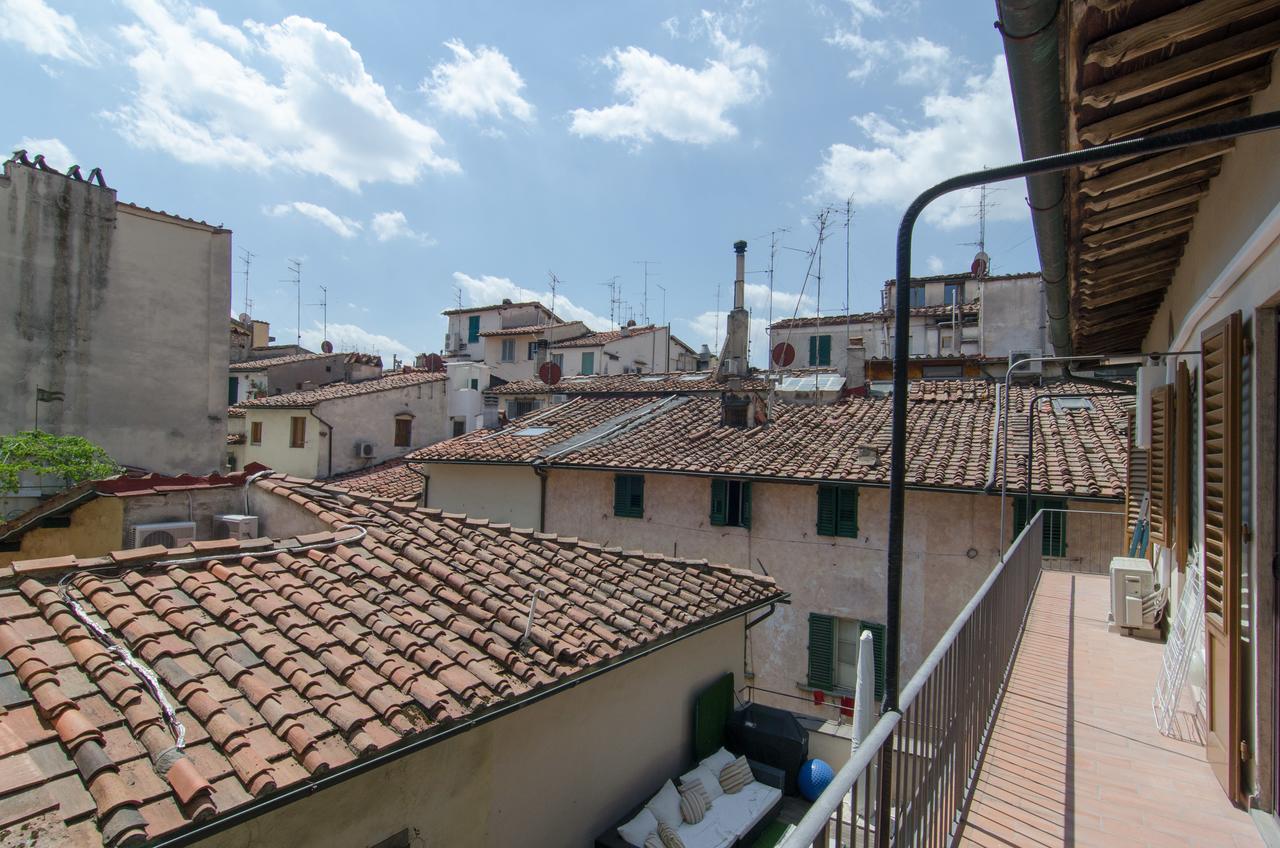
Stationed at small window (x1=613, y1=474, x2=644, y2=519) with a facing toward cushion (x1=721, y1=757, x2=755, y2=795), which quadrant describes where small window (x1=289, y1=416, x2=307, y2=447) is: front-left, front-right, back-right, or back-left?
back-right

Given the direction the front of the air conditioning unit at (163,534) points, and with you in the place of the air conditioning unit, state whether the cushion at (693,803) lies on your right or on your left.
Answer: on your left

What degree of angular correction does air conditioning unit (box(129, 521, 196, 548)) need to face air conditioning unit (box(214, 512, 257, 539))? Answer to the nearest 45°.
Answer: approximately 90° to its left

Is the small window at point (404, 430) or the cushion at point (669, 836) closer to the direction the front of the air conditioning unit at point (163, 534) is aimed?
the cushion

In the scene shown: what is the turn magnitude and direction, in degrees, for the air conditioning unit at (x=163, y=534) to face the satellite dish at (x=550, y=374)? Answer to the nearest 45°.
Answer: approximately 135° to its left

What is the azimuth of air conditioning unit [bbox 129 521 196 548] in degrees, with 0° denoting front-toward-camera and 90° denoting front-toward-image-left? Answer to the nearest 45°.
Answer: approximately 0°

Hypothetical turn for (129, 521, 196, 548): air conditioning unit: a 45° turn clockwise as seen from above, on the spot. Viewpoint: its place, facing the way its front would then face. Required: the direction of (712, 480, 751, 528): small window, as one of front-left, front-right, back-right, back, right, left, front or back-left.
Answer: back-left

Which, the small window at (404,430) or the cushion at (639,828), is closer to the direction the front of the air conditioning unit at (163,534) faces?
the cushion

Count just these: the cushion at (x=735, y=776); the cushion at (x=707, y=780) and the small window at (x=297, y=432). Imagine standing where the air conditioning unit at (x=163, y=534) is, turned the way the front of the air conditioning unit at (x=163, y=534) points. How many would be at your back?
1

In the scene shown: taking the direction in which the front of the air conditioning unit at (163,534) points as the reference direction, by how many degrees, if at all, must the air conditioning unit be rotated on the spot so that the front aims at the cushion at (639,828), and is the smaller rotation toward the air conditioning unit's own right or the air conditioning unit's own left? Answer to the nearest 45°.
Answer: approximately 45° to the air conditioning unit's own left

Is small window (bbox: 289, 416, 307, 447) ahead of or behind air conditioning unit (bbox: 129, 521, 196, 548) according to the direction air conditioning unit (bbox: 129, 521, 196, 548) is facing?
behind

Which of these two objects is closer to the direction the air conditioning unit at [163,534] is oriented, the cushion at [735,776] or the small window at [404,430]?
the cushion

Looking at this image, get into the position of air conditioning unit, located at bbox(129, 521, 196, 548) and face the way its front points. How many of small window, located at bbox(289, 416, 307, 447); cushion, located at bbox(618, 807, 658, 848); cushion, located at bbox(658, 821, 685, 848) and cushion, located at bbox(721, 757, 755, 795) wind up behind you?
1
